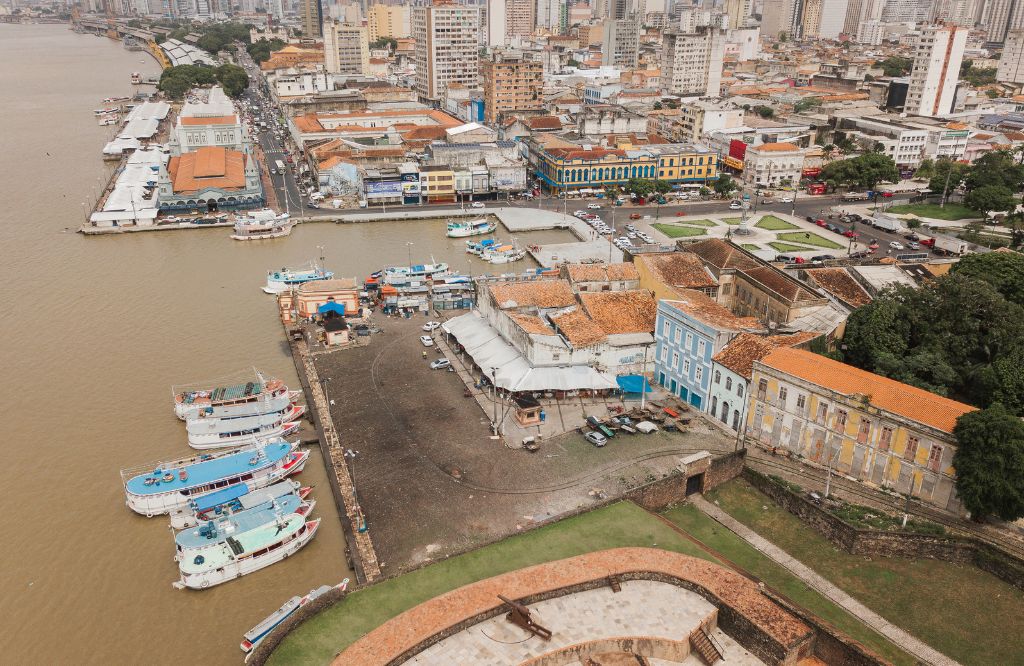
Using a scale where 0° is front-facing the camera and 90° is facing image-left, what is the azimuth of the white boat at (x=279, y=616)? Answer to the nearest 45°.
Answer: approximately 225°

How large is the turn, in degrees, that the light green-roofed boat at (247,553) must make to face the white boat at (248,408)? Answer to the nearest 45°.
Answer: approximately 45° to its left

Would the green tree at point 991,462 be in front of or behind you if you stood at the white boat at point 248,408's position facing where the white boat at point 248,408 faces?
in front

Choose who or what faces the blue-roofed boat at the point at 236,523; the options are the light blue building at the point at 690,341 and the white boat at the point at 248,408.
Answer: the light blue building

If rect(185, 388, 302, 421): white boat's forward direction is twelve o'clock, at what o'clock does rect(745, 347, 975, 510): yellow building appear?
The yellow building is roughly at 1 o'clock from the white boat.

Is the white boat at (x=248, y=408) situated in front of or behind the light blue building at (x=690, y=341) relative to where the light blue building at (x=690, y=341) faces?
in front

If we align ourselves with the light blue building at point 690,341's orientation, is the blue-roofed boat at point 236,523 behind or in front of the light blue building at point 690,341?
in front

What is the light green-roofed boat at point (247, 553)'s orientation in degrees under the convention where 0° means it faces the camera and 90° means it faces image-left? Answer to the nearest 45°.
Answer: approximately 225°

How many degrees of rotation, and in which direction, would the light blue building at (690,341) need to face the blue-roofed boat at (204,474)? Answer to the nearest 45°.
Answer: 0° — it already faces it

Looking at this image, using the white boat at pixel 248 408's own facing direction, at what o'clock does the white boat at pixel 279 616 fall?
the white boat at pixel 279 616 is roughly at 3 o'clock from the white boat at pixel 248 408.

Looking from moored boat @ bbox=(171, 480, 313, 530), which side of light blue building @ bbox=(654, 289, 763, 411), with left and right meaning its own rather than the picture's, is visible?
front

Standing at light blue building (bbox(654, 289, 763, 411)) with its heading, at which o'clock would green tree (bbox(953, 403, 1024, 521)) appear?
The green tree is roughly at 9 o'clock from the light blue building.

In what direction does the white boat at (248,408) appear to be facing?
to the viewer's right

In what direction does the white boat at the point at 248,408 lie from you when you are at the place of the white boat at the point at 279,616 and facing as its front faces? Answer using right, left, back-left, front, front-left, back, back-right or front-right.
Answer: front-left

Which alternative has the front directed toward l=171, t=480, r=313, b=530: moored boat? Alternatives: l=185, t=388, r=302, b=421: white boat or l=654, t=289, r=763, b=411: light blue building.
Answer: the light blue building

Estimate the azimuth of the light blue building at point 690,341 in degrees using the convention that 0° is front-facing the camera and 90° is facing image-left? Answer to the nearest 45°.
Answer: approximately 45°
